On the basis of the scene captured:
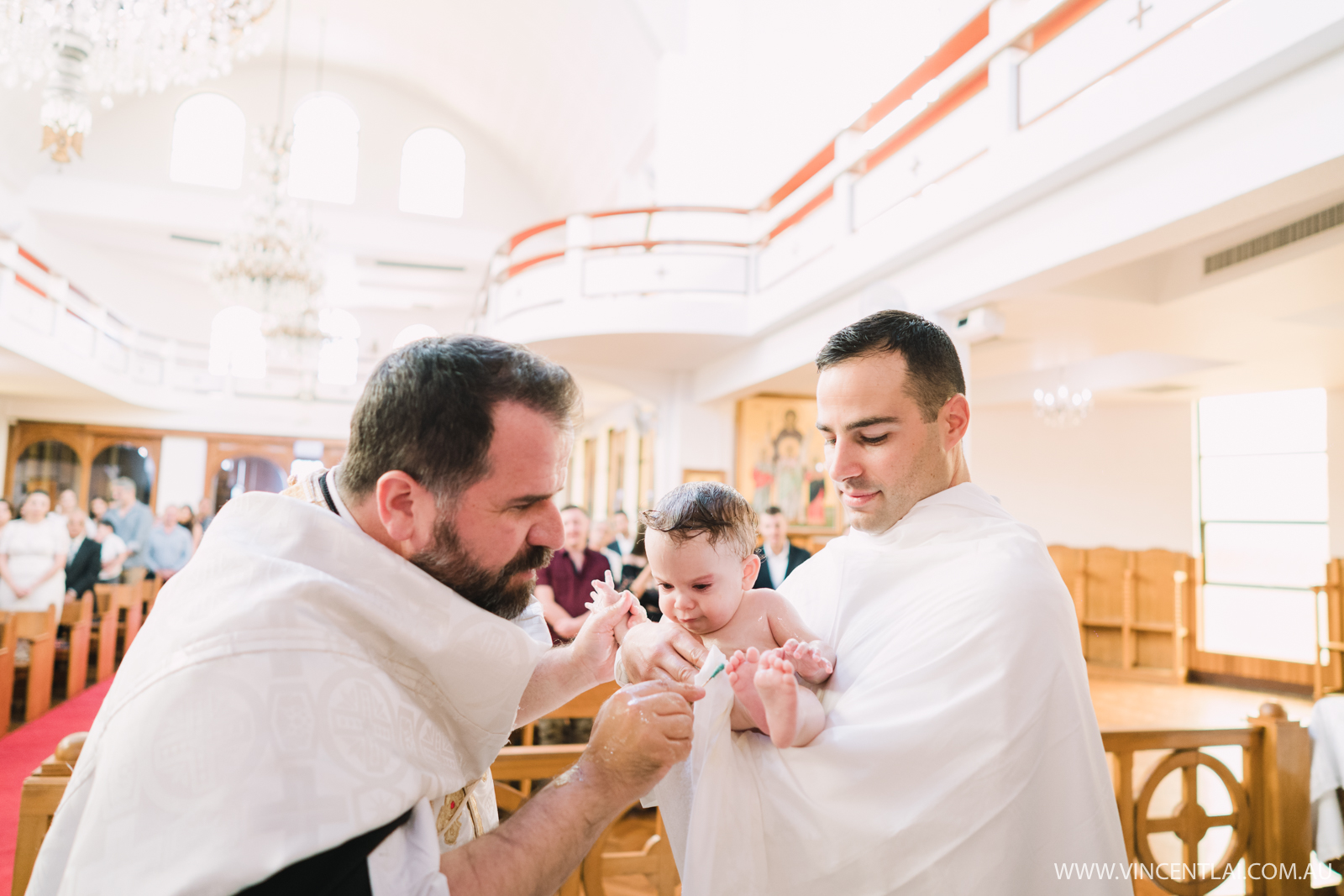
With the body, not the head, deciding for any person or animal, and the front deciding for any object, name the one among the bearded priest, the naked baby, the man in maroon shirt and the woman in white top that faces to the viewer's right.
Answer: the bearded priest

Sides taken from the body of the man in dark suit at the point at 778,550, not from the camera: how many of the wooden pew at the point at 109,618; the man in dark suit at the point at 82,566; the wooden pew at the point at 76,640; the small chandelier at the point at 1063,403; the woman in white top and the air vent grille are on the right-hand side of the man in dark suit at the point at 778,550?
4

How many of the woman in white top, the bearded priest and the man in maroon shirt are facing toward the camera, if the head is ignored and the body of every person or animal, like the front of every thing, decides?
2

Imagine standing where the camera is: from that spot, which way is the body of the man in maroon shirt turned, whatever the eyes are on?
toward the camera

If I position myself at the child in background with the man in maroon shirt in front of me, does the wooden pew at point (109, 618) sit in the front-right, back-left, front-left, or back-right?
front-right

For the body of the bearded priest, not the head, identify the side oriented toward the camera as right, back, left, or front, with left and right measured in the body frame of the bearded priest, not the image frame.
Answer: right

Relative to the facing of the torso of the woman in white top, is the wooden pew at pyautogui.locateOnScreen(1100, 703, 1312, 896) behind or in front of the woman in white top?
in front

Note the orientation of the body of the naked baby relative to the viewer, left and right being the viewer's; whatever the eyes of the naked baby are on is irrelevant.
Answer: facing the viewer and to the left of the viewer

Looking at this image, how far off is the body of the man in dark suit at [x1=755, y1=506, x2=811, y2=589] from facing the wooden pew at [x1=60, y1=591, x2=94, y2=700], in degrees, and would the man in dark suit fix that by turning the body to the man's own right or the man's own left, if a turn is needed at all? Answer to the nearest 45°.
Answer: approximately 90° to the man's own right

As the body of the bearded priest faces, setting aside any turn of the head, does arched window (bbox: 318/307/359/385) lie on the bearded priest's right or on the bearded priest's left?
on the bearded priest's left

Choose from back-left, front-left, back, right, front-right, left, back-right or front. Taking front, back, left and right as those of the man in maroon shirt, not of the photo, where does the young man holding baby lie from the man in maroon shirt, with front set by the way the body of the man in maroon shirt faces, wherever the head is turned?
front

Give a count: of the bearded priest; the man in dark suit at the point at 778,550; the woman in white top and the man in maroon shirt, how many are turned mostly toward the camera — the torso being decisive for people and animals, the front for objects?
3
